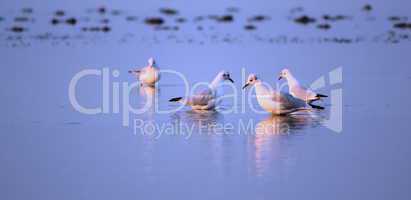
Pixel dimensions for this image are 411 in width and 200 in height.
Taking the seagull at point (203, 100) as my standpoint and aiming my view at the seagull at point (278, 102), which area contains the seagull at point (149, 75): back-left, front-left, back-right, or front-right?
back-left

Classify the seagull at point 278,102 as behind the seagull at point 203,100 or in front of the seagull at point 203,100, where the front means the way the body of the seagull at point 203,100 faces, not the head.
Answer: in front

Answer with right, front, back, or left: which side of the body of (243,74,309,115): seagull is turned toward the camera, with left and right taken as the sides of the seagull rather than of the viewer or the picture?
left

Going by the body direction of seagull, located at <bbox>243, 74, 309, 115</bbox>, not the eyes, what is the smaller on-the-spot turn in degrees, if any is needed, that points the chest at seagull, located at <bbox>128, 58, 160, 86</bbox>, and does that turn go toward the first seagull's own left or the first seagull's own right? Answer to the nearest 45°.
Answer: approximately 45° to the first seagull's own right

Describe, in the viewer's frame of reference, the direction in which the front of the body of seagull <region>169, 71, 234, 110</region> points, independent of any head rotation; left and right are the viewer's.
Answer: facing to the right of the viewer

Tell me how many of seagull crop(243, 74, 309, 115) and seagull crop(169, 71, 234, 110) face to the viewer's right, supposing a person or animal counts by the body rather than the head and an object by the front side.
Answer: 1

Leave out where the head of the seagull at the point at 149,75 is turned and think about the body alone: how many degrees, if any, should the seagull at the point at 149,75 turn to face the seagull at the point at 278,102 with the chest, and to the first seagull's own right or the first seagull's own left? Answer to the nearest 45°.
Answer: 0° — it already faces it

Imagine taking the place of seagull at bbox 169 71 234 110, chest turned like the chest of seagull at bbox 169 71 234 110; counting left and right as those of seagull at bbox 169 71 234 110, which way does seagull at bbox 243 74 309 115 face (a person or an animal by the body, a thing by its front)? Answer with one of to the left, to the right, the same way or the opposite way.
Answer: the opposite way
